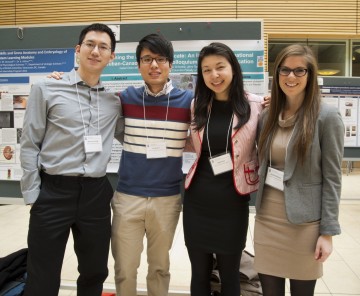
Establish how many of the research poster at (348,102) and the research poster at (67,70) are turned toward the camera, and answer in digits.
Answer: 2

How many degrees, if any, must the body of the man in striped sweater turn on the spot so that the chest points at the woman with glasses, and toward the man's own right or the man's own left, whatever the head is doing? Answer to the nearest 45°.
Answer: approximately 45° to the man's own left

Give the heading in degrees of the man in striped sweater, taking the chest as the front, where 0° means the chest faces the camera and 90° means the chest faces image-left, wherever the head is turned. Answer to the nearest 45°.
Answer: approximately 0°

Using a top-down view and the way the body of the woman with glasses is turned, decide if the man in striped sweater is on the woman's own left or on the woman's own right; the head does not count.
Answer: on the woman's own right

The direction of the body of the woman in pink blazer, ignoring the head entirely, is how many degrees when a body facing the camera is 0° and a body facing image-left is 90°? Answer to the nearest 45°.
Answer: approximately 0°
